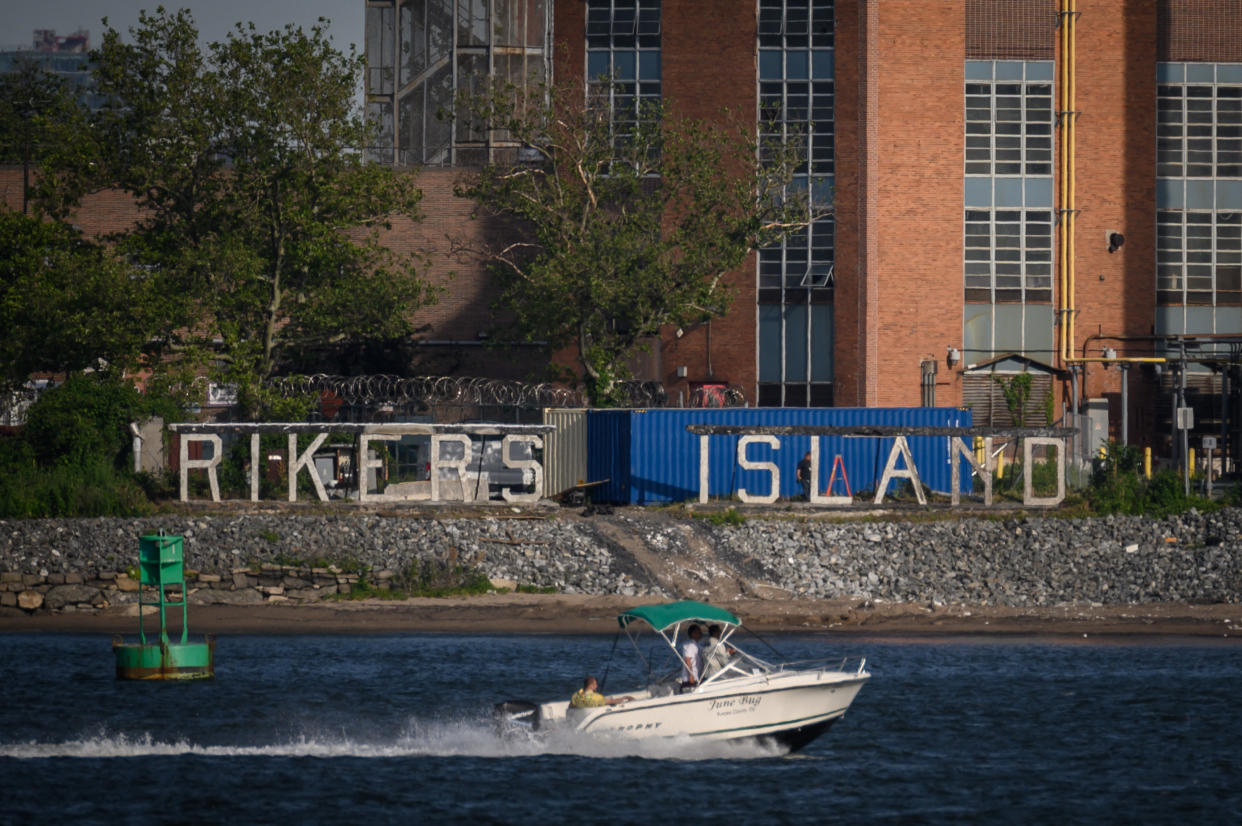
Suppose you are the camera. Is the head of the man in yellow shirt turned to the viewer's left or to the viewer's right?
to the viewer's right

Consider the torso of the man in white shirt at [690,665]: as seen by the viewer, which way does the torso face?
to the viewer's right

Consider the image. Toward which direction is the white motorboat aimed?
to the viewer's right

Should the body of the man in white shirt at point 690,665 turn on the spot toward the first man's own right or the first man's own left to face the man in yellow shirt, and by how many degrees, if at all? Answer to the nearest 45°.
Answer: approximately 135° to the first man's own right

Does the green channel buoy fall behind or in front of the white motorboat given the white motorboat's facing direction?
behind
